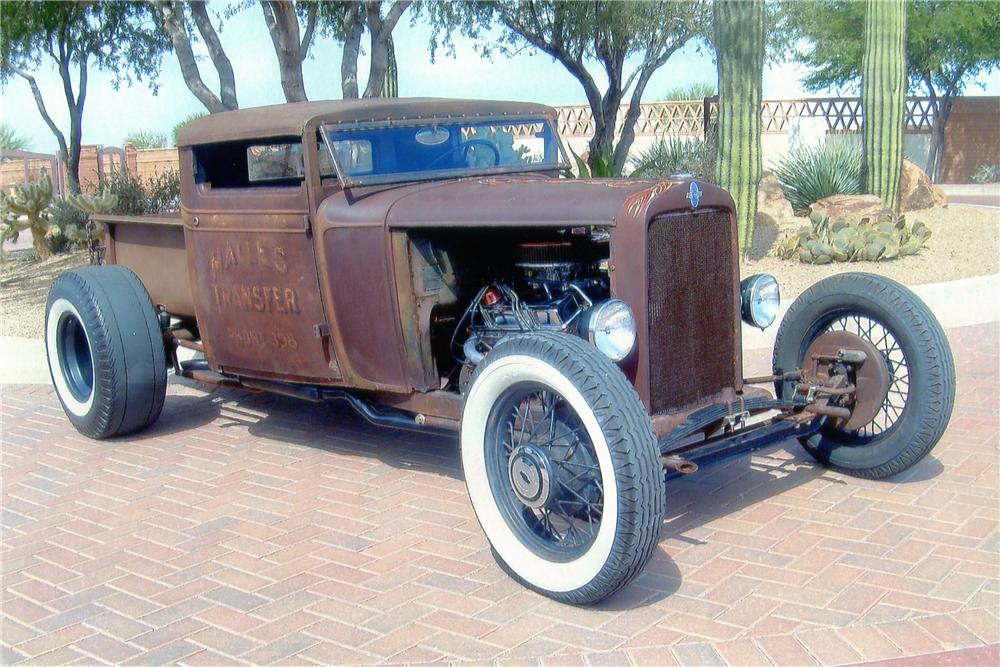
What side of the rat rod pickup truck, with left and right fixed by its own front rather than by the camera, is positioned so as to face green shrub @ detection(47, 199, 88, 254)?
back

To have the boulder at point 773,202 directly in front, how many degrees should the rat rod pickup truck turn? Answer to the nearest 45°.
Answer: approximately 135° to its left

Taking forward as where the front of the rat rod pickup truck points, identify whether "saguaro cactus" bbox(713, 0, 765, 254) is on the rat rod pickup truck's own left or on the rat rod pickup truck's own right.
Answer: on the rat rod pickup truck's own left

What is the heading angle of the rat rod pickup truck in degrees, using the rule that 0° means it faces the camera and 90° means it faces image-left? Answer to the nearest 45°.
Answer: approximately 315°

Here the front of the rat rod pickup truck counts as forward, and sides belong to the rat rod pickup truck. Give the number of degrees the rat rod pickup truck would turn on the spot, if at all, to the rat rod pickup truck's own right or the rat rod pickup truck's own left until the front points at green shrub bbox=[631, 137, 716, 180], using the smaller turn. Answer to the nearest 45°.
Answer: approximately 135° to the rat rod pickup truck's own left

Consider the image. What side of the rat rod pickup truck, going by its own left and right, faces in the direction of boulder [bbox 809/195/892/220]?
left

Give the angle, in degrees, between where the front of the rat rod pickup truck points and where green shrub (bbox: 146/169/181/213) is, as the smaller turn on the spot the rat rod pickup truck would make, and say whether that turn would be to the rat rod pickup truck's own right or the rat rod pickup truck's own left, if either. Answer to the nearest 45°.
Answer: approximately 180°

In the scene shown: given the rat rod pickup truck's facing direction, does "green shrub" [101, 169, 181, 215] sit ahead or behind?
behind
